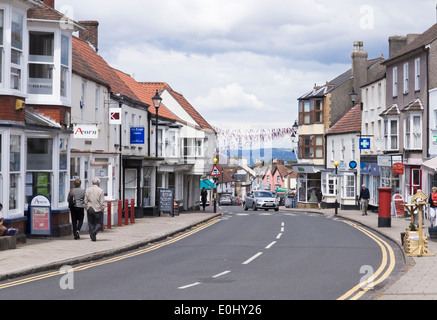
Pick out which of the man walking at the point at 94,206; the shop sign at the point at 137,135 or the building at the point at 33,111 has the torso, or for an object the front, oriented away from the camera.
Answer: the man walking

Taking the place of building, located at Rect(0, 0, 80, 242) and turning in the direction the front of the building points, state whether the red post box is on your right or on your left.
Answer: on your left

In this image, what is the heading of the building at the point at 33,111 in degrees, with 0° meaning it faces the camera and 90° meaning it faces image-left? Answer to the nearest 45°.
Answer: approximately 315°

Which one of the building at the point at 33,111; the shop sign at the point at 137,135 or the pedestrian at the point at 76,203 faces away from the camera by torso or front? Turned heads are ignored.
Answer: the pedestrian

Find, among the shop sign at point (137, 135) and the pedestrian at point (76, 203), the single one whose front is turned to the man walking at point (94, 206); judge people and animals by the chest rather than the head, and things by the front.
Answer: the shop sign

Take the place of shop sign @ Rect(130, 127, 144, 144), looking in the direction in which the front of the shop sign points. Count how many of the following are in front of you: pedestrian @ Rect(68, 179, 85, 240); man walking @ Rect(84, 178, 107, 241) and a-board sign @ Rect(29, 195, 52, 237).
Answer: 3

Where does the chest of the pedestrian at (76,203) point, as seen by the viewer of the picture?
away from the camera

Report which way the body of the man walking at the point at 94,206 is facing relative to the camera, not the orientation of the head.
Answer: away from the camera
